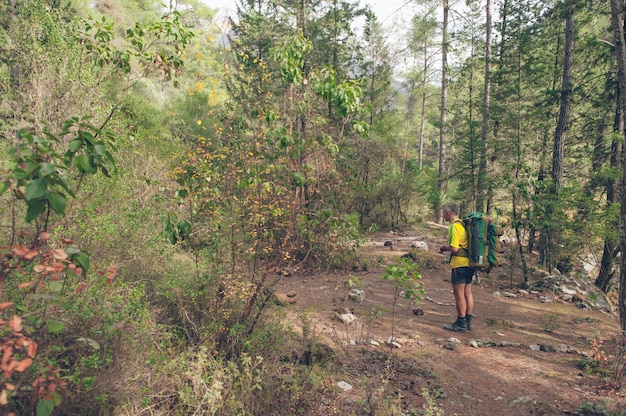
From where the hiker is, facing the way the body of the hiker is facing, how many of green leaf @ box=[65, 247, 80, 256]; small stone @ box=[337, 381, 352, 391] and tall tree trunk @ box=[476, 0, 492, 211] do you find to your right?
1

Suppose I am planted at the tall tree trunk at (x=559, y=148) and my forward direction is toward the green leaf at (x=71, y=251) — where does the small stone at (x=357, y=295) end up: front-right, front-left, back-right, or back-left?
front-right

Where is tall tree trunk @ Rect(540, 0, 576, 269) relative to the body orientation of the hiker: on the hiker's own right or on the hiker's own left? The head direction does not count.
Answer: on the hiker's own right

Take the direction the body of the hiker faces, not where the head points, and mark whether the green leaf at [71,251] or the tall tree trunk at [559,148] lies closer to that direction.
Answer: the green leaf

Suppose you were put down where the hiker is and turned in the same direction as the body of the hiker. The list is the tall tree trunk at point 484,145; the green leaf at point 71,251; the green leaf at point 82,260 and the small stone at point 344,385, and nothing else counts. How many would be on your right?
1

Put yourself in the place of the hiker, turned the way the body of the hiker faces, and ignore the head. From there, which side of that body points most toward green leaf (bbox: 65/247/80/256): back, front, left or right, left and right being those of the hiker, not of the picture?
left

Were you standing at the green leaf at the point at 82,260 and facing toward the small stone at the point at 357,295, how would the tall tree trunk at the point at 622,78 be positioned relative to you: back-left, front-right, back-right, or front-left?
front-right

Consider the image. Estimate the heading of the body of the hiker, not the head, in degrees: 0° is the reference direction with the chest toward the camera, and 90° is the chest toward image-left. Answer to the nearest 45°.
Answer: approximately 90°

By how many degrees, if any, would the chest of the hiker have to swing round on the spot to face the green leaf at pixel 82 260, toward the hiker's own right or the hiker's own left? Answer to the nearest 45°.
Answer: approximately 90° to the hiker's own left

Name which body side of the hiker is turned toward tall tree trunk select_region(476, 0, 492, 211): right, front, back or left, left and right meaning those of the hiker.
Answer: right

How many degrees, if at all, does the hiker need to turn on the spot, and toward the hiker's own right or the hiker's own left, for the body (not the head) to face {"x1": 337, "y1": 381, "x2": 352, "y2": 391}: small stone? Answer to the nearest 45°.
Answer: approximately 45° to the hiker's own left

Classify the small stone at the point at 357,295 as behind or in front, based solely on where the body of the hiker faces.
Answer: in front
